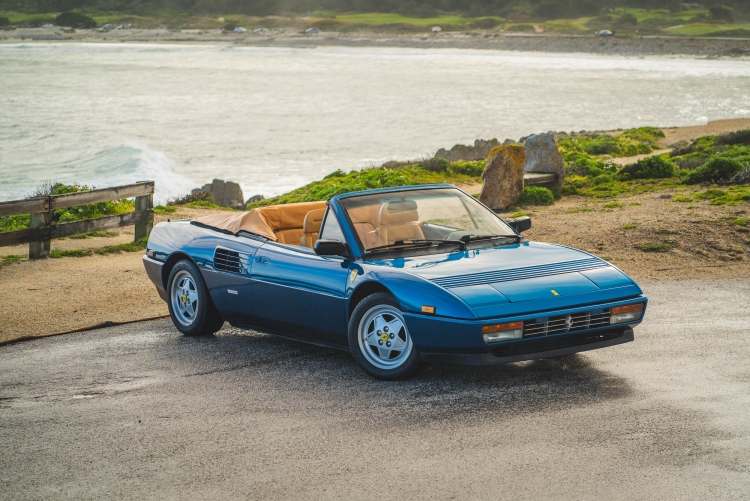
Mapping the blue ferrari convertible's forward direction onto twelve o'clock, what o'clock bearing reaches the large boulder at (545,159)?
The large boulder is roughly at 8 o'clock from the blue ferrari convertible.

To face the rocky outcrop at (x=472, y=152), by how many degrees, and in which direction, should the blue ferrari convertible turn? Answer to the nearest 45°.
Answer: approximately 135° to its left

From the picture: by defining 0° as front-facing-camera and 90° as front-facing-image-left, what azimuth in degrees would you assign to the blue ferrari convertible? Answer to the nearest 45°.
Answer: approximately 315°

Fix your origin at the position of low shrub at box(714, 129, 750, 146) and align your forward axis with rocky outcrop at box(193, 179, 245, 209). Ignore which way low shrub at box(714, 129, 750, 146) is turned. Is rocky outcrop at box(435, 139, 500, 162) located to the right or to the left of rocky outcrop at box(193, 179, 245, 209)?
right

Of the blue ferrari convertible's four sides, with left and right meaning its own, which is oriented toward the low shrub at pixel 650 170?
left

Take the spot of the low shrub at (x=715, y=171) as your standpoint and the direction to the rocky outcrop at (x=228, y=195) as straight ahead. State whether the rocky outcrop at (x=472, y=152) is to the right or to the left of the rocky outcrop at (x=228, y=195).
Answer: right

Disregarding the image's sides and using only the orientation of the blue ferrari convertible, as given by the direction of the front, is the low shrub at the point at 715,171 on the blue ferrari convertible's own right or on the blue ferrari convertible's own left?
on the blue ferrari convertible's own left

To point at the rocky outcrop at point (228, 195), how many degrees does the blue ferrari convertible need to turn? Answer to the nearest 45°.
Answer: approximately 135° to its left

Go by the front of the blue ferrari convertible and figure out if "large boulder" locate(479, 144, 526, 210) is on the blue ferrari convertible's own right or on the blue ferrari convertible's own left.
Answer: on the blue ferrari convertible's own left

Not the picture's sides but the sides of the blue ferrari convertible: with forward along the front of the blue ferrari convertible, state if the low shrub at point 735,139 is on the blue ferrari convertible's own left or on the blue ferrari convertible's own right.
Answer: on the blue ferrari convertible's own left

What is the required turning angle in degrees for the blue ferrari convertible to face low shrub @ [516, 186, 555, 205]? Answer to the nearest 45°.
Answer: approximately 135° to its left
